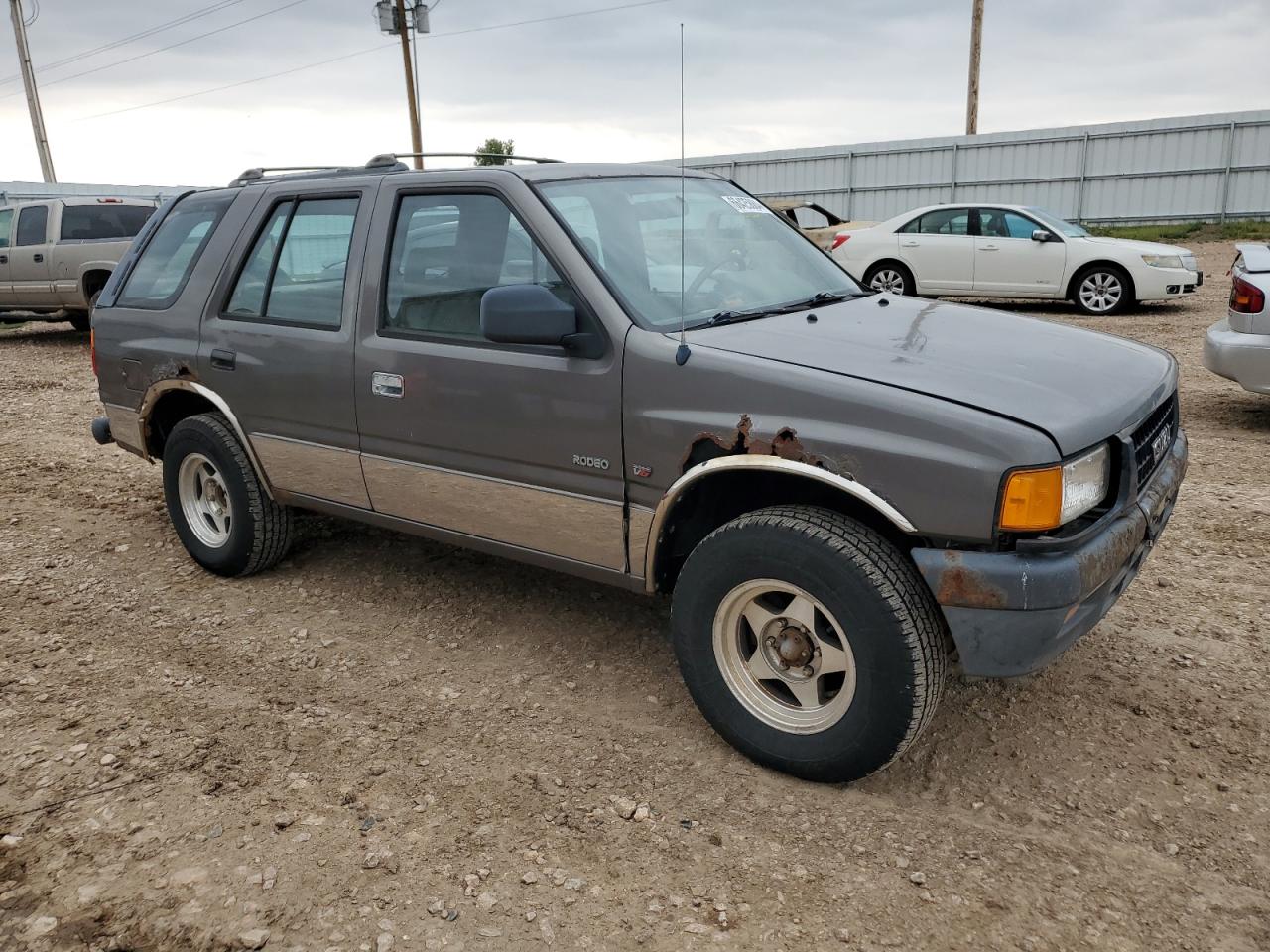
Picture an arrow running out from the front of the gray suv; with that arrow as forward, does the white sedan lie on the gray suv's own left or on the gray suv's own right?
on the gray suv's own left

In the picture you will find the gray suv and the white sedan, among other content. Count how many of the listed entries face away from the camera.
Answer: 0

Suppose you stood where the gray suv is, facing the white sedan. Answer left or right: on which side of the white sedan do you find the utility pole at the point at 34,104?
left

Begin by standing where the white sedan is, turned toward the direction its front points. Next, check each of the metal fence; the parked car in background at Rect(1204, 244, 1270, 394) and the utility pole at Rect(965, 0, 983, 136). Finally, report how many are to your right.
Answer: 1

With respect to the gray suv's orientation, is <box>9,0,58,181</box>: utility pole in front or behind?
behind

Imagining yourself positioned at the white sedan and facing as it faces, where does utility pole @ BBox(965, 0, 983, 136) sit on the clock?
The utility pole is roughly at 9 o'clock from the white sedan.

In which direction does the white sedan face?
to the viewer's right

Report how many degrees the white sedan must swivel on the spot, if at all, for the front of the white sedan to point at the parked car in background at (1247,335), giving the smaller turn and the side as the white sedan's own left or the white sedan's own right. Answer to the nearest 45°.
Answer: approximately 90° to the white sedan's own right

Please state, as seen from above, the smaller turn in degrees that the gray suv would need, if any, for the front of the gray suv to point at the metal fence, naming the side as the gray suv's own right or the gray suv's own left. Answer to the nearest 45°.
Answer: approximately 90° to the gray suv's own left

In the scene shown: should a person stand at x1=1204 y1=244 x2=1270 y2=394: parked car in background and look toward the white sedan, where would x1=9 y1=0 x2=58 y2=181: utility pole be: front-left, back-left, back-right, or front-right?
front-left

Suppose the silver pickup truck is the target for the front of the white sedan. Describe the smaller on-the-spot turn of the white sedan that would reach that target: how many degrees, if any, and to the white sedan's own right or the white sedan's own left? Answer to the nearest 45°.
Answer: approximately 180°

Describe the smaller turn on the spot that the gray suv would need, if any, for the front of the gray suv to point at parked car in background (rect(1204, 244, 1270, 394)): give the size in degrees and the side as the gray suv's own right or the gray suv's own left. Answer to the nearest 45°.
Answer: approximately 90° to the gray suv's own left

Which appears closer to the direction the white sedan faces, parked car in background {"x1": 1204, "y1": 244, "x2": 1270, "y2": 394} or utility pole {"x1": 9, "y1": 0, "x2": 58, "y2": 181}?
the parked car in background

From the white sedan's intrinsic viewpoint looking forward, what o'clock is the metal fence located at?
The metal fence is roughly at 9 o'clock from the white sedan.

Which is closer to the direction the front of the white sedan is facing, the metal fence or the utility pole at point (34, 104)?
the metal fence

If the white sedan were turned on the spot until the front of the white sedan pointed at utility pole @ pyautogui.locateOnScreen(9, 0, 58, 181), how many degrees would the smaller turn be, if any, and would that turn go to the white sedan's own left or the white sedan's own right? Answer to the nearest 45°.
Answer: approximately 180°

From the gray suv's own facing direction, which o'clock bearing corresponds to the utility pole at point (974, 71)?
The utility pole is roughly at 8 o'clock from the gray suv.

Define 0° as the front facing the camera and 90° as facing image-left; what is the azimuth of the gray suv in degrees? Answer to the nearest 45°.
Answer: approximately 315°
